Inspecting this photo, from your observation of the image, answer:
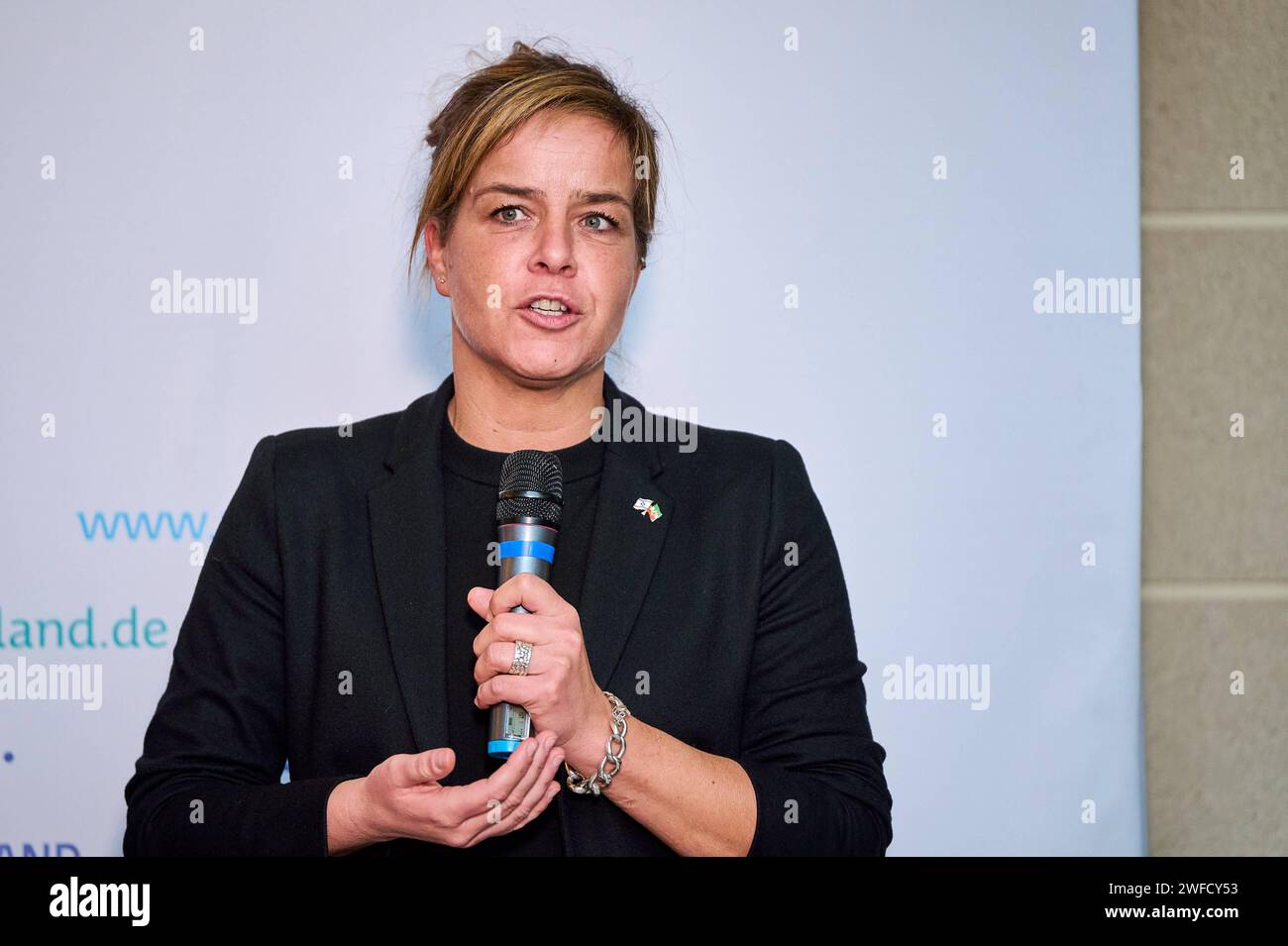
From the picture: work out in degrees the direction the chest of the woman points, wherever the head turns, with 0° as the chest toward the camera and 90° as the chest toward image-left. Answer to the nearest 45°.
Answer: approximately 0°
